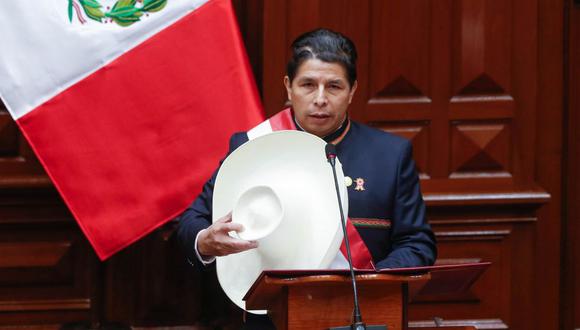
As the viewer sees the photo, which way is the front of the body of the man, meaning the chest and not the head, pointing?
toward the camera

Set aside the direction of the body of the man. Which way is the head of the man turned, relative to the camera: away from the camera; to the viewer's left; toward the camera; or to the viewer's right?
toward the camera

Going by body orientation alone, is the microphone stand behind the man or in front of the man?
in front

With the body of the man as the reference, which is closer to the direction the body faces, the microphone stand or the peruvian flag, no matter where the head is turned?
the microphone stand
